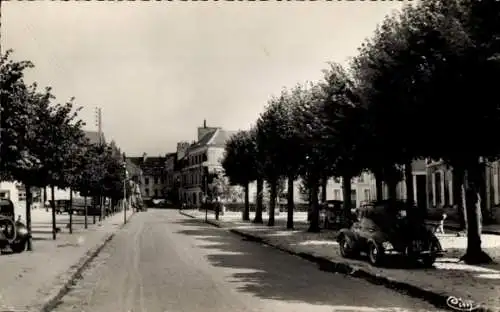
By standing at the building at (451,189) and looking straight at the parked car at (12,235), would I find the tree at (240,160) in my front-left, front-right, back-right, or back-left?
front-right

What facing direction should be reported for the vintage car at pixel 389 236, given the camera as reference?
facing away from the viewer and to the left of the viewer

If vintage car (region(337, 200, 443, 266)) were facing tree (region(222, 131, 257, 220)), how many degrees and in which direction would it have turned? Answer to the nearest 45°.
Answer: approximately 180°

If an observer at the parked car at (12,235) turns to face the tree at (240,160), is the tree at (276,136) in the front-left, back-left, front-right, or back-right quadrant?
front-right

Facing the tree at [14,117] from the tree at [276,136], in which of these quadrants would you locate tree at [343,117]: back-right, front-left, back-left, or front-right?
front-left

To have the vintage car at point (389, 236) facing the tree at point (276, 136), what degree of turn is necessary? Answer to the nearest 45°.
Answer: approximately 45° to its right

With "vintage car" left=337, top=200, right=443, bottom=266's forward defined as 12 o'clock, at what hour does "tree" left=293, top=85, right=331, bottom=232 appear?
The tree is roughly at 1 o'clock from the vintage car.

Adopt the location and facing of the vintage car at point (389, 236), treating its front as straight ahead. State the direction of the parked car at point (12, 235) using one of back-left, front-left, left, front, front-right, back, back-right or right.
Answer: front-left

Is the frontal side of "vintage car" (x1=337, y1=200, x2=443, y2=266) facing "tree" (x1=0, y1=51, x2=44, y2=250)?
no

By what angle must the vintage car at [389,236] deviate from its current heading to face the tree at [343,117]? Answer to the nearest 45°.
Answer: approximately 45° to its right

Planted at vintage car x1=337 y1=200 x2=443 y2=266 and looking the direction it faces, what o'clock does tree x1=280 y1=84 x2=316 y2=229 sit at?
The tree is roughly at 1 o'clock from the vintage car.

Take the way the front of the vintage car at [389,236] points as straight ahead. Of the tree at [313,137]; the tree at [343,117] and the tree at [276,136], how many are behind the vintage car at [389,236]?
0
